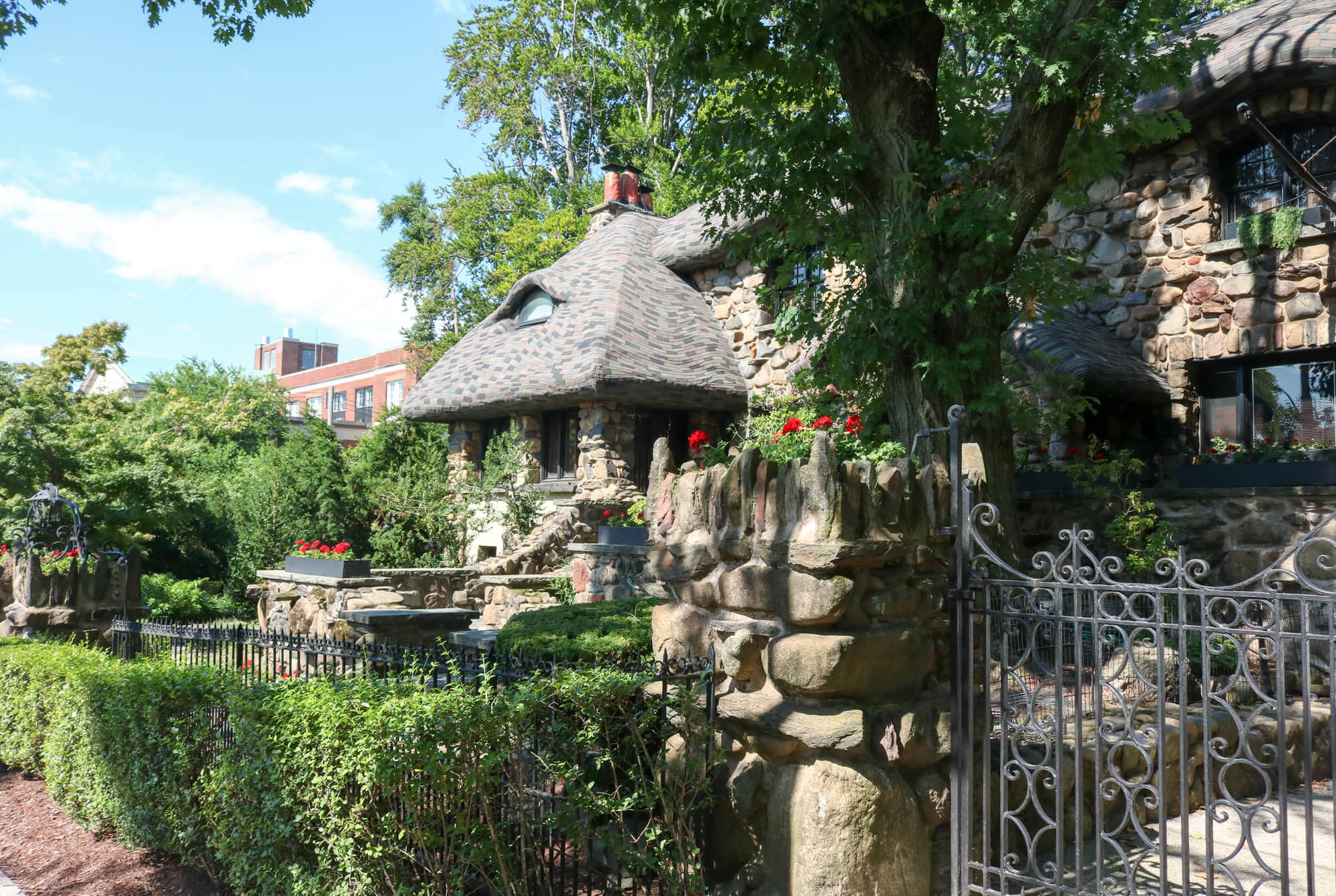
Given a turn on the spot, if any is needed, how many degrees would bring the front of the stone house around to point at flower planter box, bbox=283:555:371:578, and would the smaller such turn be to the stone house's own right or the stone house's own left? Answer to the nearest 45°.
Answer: approximately 45° to the stone house's own right

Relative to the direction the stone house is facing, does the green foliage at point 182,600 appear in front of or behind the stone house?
in front

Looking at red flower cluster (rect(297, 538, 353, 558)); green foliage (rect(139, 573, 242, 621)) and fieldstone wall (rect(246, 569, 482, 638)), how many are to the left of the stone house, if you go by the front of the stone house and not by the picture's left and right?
0

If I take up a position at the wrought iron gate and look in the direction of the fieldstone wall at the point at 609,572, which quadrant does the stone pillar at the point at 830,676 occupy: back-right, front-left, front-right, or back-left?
front-left

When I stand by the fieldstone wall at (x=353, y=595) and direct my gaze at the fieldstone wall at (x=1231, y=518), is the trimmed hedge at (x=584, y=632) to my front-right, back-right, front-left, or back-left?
front-right

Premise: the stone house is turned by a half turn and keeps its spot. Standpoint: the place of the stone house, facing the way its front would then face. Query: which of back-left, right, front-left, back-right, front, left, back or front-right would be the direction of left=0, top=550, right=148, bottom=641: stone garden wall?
back

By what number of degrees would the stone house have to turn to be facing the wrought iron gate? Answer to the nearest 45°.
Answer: approximately 45° to its left

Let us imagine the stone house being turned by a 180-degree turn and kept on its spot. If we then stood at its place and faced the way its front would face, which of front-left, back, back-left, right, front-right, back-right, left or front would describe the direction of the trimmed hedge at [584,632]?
back

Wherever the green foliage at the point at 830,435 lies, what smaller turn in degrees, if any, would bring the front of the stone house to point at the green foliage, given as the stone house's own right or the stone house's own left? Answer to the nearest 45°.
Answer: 0° — it already faces it

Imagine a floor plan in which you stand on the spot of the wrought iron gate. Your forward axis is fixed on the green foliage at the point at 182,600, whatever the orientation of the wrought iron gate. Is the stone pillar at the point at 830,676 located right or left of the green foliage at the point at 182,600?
left

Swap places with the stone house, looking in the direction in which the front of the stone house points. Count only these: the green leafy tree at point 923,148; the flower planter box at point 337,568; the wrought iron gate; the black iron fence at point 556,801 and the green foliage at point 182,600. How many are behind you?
0

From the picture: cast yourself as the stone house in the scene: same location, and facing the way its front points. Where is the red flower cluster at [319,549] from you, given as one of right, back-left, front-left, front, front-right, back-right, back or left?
front-right
